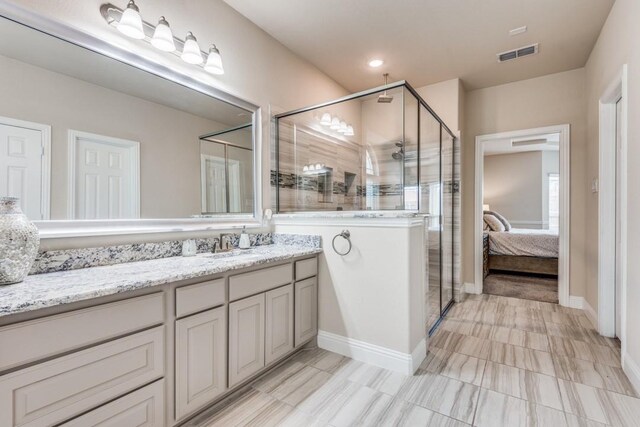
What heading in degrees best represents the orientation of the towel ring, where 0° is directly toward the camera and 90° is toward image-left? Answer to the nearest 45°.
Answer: approximately 45°

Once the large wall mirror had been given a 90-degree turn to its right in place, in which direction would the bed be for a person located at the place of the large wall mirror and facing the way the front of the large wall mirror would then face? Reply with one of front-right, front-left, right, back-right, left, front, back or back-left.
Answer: back-left

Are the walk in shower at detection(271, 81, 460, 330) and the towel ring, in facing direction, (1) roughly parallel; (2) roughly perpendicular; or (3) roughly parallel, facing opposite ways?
roughly perpendicular

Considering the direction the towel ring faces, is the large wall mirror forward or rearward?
forward

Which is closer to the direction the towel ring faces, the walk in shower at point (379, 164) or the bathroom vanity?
the bathroom vanity

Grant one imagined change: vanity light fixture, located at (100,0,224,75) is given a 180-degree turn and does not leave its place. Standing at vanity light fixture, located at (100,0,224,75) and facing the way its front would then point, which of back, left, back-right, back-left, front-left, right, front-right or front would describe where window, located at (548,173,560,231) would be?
back-right

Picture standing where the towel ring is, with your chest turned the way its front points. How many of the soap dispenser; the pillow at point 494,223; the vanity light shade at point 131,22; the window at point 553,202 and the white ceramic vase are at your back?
2

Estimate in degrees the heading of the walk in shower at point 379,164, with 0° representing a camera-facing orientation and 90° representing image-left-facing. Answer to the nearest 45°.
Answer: approximately 315°

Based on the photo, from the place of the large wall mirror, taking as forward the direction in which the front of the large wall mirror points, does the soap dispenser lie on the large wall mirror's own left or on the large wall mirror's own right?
on the large wall mirror's own left

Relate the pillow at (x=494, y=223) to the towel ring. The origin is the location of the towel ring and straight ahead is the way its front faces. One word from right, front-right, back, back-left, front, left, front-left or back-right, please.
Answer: back

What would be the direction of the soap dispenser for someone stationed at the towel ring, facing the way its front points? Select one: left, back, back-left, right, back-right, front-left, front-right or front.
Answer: front-right
